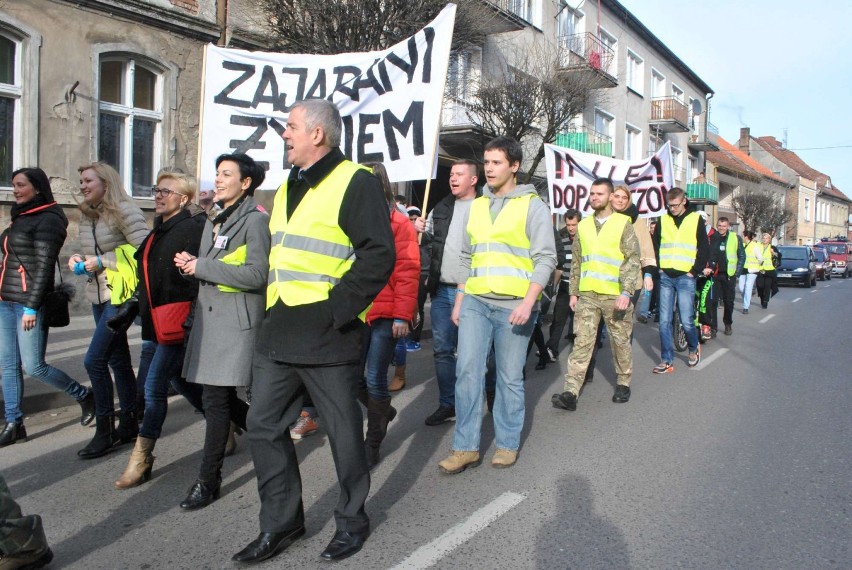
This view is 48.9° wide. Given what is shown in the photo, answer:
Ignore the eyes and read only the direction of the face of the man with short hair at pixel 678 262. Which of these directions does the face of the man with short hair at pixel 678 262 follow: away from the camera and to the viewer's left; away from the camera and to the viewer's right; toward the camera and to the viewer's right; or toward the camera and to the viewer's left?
toward the camera and to the viewer's left

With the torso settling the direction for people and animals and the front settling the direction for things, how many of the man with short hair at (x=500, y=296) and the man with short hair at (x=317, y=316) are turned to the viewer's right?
0

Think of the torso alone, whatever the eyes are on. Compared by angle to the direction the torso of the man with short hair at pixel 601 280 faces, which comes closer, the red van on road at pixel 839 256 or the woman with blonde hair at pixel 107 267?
the woman with blonde hair

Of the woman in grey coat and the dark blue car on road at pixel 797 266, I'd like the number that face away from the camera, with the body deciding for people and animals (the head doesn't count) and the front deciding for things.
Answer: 0

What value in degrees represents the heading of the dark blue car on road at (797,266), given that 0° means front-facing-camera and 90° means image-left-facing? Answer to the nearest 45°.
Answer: approximately 45°

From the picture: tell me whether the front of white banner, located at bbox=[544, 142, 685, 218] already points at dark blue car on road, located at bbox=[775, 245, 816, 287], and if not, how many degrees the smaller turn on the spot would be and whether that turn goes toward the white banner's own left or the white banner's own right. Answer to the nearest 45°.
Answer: approximately 180°

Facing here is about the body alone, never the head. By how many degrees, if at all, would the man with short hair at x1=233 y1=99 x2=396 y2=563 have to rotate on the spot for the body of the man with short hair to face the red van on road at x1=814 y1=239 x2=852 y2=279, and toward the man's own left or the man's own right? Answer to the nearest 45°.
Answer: approximately 180°

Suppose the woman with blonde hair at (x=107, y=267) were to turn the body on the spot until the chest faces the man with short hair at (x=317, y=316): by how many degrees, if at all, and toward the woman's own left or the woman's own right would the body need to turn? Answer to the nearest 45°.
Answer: approximately 45° to the woman's own left

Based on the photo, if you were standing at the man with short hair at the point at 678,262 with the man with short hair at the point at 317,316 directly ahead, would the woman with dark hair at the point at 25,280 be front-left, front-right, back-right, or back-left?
front-right

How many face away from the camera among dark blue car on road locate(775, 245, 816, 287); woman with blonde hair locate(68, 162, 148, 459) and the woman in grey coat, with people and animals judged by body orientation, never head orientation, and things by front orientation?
0
